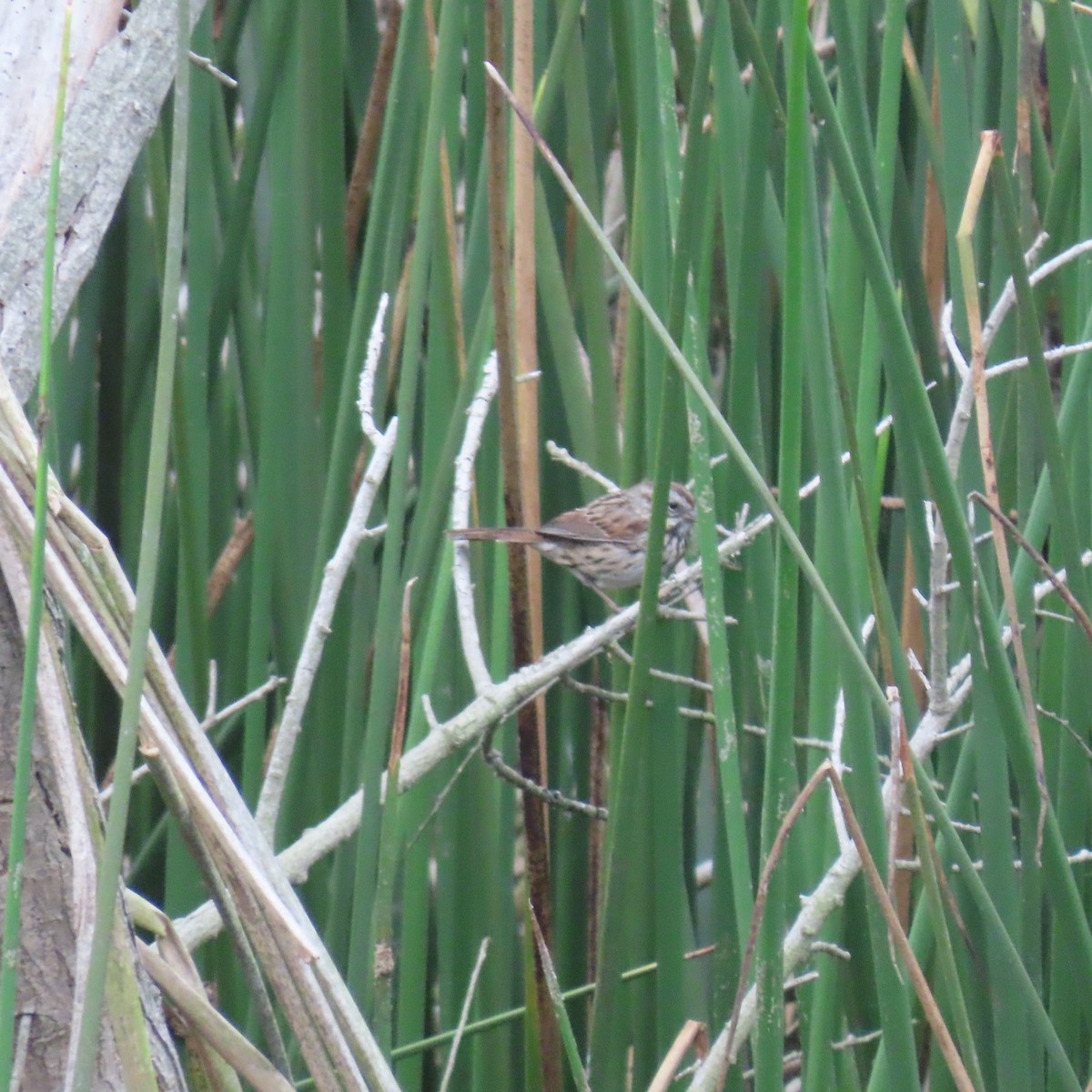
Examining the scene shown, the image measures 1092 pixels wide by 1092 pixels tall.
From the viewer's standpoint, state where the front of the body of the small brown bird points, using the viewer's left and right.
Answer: facing to the right of the viewer

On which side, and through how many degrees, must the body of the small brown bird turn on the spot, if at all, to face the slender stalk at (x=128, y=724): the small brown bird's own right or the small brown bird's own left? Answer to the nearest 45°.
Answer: approximately 90° to the small brown bird's own right

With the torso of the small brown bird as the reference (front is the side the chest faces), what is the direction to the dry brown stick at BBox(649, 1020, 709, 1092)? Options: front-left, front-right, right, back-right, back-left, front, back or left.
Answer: right
